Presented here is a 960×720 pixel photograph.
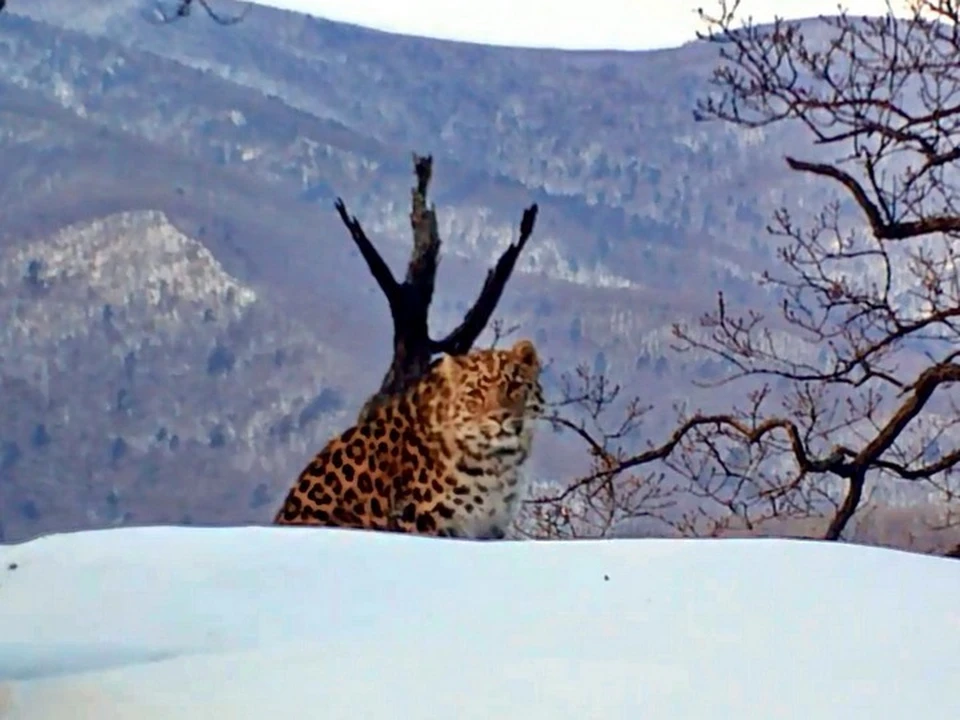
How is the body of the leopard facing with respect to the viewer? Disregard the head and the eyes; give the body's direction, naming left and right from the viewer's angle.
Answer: facing the viewer and to the right of the viewer

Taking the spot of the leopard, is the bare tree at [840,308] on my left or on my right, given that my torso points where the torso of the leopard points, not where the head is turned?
on my left
